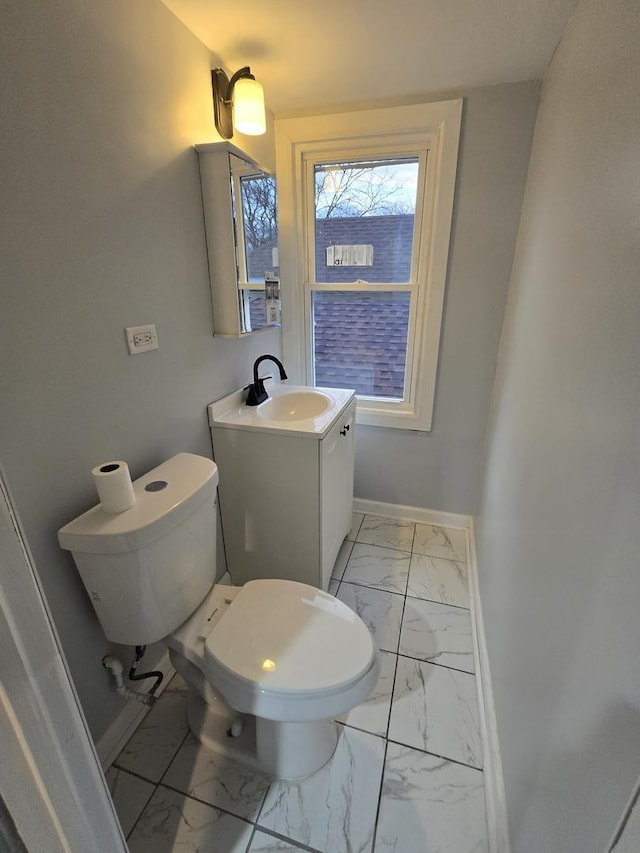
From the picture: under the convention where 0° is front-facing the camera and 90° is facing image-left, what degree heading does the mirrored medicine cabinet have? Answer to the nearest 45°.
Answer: approximately 315°

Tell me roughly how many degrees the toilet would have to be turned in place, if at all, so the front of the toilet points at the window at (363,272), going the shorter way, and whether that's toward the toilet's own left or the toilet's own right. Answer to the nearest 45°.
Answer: approximately 90° to the toilet's own left

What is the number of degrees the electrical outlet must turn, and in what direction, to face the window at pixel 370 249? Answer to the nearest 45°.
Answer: approximately 90° to its left

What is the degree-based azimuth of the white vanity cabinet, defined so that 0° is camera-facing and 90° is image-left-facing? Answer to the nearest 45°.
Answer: approximately 270°
